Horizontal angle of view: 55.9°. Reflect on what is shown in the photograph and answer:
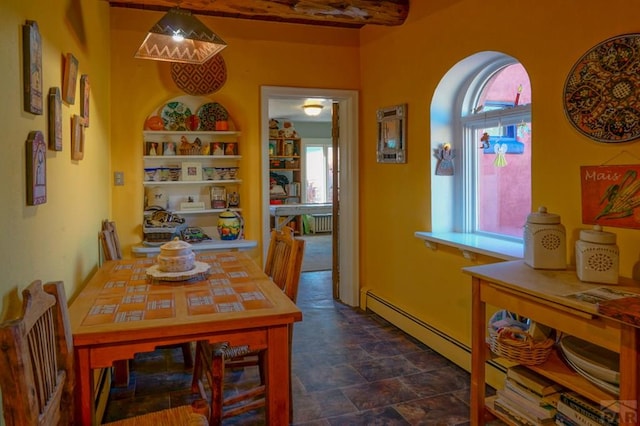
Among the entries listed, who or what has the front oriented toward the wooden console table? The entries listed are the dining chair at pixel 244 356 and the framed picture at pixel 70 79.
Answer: the framed picture

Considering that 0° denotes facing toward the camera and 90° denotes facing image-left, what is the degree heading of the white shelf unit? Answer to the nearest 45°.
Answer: approximately 0°

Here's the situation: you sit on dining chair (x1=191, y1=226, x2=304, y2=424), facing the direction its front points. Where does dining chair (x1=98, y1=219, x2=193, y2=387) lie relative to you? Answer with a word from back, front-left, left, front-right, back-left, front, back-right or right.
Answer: right

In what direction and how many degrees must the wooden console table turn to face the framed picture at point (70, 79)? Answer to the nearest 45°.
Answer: approximately 45° to its right

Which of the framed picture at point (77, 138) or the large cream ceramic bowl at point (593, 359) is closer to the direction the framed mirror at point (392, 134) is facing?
the framed picture
